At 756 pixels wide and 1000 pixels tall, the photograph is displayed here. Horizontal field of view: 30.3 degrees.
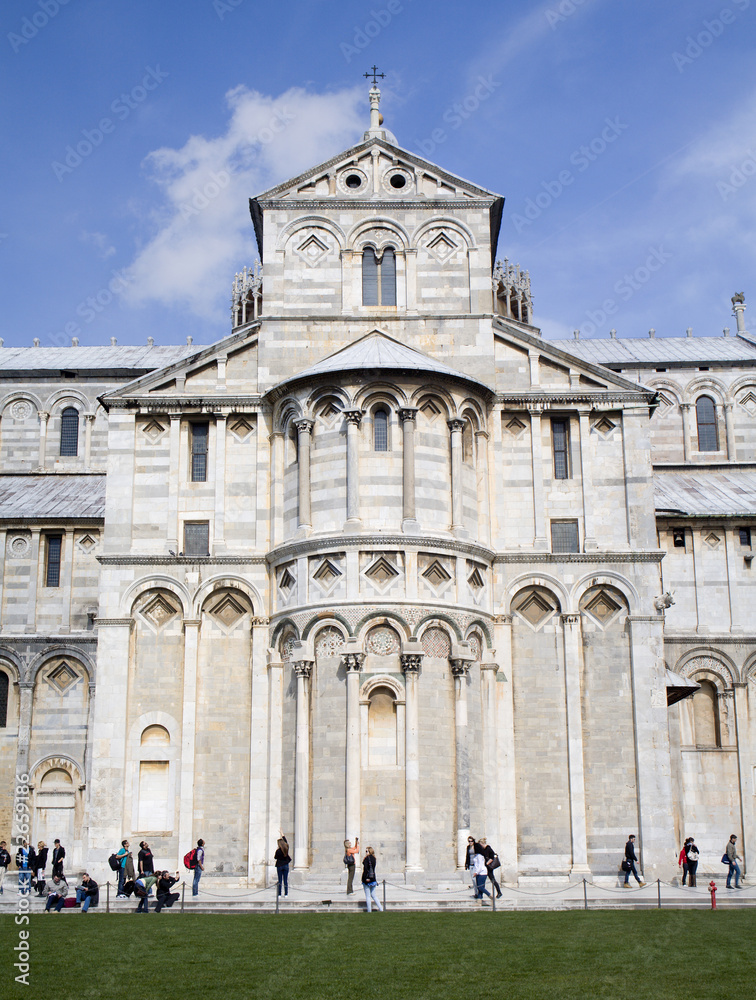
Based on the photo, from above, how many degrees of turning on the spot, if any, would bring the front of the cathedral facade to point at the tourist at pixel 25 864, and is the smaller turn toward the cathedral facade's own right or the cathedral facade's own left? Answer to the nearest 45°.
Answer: approximately 90° to the cathedral facade's own right

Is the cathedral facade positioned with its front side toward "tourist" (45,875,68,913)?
no

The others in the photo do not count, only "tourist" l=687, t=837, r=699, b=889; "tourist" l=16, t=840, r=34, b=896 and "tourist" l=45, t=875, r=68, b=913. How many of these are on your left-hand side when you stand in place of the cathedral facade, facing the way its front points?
1

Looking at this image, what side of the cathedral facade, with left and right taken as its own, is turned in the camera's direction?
front

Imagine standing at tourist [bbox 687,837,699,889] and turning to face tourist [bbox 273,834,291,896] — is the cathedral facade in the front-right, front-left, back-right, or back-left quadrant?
front-right

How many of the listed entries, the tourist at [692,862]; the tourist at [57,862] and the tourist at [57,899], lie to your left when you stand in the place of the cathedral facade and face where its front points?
1

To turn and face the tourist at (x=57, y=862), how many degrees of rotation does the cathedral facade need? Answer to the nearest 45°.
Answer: approximately 90° to its right

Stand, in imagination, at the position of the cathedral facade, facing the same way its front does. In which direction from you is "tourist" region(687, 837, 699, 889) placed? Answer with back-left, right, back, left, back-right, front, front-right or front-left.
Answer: left
